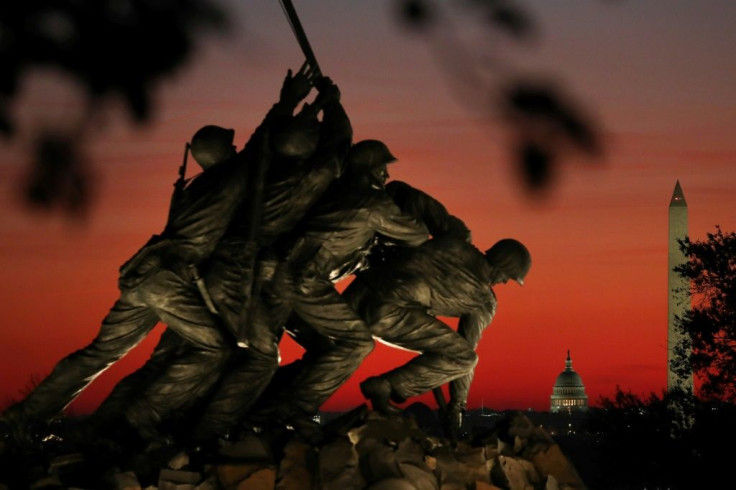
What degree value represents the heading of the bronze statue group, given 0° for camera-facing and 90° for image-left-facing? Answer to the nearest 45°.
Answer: approximately 270°

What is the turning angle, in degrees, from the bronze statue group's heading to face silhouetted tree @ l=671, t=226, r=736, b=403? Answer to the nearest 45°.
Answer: approximately 45° to its left

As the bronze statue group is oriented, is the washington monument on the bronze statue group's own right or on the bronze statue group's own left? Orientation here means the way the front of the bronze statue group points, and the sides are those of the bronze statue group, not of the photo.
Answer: on the bronze statue group's own left
